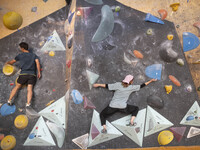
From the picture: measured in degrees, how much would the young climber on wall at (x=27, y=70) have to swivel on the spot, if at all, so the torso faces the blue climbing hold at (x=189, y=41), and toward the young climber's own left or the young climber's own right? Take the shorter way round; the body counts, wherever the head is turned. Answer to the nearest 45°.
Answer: approximately 90° to the young climber's own right

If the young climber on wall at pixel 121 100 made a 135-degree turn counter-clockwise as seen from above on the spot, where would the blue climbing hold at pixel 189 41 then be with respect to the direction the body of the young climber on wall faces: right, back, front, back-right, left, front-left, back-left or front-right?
back

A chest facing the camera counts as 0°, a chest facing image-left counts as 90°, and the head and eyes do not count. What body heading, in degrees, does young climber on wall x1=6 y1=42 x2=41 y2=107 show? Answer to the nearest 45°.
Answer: approximately 180°

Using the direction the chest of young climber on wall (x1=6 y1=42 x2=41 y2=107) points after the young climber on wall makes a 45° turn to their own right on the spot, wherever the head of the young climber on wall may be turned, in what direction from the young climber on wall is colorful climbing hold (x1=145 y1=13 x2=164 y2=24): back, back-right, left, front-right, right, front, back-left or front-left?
front-right

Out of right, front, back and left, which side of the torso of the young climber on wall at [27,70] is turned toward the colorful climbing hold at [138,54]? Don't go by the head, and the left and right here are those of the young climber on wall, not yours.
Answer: right

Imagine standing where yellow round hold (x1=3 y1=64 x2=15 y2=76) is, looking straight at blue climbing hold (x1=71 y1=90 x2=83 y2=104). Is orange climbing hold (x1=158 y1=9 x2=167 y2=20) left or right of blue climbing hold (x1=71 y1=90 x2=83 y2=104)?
left

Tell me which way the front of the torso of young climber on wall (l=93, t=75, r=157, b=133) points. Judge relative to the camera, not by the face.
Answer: away from the camera

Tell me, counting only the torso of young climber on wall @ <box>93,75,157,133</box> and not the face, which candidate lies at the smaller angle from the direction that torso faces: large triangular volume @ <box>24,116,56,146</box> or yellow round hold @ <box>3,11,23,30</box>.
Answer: the yellow round hold

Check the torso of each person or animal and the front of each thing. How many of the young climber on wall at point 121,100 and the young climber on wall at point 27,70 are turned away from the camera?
2
